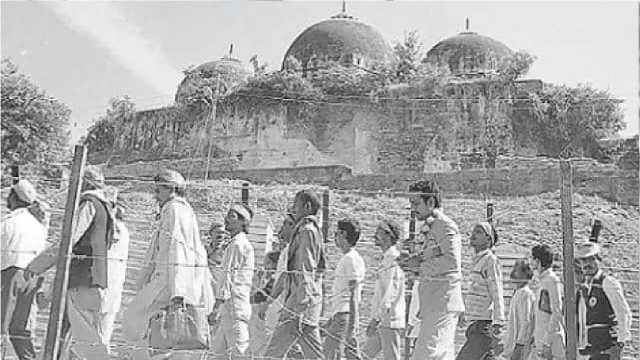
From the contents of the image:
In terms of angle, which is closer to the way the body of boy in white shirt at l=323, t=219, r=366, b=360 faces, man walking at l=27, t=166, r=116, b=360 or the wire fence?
the man walking

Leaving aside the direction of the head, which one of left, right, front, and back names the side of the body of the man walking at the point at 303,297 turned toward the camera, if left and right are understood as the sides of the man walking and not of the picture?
left

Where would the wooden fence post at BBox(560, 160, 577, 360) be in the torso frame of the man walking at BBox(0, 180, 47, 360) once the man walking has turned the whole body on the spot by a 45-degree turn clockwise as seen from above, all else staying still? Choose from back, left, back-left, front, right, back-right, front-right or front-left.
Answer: back

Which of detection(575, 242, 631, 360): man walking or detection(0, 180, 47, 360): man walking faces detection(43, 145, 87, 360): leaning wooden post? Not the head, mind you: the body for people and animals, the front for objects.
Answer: detection(575, 242, 631, 360): man walking

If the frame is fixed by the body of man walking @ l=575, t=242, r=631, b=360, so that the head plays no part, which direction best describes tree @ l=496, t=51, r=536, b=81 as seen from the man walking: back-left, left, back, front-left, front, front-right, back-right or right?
back-right

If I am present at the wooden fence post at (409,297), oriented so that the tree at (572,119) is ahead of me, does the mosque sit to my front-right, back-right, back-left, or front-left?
front-left

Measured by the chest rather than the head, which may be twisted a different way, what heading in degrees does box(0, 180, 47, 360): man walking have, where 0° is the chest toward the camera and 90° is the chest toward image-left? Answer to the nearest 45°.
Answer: approximately 90°

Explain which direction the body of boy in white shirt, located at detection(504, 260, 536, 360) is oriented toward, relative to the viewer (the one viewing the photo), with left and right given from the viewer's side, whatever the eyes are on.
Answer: facing to the left of the viewer

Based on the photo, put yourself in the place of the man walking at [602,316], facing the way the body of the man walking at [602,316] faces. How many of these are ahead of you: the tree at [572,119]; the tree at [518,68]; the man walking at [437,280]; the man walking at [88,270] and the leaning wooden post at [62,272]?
3

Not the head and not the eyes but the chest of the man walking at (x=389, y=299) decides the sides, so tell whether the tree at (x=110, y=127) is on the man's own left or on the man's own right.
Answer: on the man's own right

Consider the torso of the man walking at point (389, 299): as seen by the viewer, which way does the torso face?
to the viewer's left

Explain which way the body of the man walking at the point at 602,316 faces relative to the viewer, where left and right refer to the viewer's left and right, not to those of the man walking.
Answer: facing the viewer and to the left of the viewer
